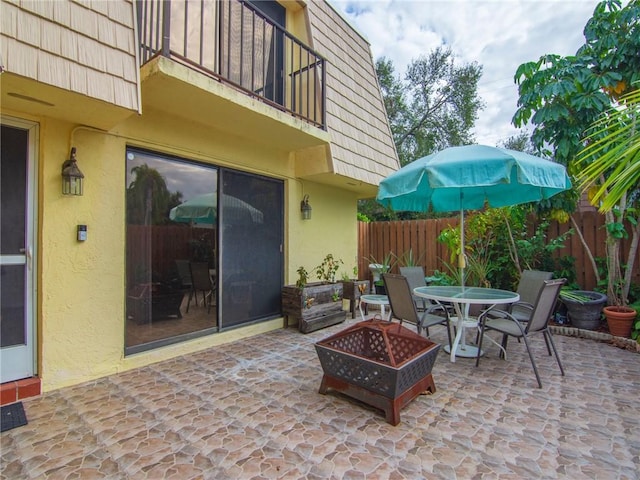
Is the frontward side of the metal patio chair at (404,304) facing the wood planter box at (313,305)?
no

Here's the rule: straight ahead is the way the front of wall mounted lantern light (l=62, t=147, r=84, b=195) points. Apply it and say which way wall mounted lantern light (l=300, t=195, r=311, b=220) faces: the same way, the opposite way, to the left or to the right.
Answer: the same way

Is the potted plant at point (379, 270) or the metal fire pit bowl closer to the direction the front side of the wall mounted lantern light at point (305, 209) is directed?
the metal fire pit bowl

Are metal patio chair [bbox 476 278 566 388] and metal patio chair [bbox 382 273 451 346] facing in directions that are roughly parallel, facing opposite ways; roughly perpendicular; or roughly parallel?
roughly perpendicular

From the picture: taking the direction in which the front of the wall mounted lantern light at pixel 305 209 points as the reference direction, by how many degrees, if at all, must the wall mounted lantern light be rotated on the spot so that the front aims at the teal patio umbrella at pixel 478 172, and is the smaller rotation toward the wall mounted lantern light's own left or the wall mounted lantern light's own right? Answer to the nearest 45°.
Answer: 0° — it already faces it

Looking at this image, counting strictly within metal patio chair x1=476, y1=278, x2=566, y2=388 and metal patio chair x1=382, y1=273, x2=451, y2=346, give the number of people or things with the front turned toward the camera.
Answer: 0

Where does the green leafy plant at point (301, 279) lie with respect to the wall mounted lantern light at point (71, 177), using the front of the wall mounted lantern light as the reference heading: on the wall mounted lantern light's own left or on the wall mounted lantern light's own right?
on the wall mounted lantern light's own left

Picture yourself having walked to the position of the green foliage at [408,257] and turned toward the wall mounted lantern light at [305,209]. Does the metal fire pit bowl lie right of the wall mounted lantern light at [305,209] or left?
left

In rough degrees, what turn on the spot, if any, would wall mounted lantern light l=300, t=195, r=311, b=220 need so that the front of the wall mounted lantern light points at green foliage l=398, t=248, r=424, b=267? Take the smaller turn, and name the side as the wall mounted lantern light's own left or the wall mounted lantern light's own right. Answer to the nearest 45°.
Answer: approximately 90° to the wall mounted lantern light's own left

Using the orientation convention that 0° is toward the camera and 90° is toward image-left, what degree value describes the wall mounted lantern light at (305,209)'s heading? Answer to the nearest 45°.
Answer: approximately 315°

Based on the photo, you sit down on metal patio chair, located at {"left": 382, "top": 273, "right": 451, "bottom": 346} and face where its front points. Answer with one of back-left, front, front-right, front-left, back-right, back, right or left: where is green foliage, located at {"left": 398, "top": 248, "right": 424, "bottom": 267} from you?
front-left

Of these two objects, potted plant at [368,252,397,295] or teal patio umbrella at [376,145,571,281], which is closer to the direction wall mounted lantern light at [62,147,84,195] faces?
the teal patio umbrella

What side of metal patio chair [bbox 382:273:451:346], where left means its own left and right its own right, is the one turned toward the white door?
back

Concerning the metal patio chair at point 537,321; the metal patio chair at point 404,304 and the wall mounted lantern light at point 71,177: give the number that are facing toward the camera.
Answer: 1

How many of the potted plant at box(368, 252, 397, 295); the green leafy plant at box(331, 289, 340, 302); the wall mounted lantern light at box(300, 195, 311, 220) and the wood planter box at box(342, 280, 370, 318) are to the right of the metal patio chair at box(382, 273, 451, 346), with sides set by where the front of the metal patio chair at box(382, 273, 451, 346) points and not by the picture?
0

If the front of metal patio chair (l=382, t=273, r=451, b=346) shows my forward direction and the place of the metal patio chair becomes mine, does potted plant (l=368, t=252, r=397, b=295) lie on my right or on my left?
on my left

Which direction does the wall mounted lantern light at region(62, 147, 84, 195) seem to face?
toward the camera

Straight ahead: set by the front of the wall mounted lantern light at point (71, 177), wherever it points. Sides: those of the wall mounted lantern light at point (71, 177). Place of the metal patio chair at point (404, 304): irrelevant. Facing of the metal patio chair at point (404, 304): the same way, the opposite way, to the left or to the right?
to the left

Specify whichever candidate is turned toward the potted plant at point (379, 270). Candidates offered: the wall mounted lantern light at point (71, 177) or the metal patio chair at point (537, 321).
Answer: the metal patio chair

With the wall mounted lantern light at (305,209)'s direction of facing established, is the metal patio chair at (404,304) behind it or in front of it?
in front

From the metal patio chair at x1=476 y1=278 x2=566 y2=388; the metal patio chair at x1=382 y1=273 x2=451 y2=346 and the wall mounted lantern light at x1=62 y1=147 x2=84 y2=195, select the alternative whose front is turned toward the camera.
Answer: the wall mounted lantern light

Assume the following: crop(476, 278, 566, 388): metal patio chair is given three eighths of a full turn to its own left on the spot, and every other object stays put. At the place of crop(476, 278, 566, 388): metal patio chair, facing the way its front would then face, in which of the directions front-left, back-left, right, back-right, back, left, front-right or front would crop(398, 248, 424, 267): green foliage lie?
back-right

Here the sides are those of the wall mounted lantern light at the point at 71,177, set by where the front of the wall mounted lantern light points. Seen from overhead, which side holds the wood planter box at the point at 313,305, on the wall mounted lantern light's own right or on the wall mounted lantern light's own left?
on the wall mounted lantern light's own left

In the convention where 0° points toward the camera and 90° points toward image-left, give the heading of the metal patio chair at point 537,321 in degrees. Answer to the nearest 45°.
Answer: approximately 135°
